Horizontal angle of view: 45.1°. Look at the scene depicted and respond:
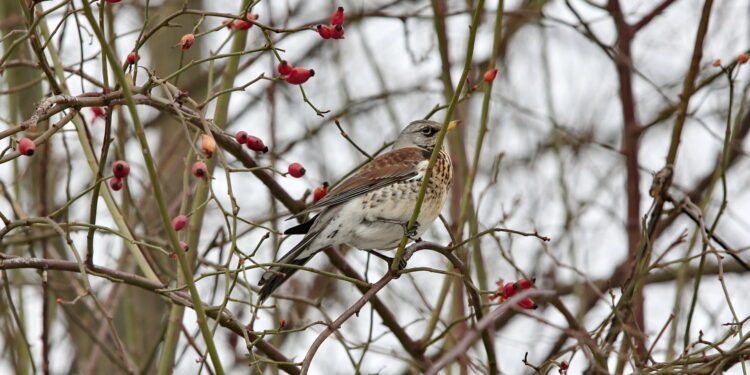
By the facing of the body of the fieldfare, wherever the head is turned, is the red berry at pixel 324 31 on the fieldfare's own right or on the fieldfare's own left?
on the fieldfare's own right

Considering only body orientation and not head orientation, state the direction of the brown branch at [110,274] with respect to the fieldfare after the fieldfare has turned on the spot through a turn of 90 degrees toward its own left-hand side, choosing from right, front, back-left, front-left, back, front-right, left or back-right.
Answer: back-left

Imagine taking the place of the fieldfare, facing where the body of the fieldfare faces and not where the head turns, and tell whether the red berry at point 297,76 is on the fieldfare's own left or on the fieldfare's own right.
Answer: on the fieldfare's own right

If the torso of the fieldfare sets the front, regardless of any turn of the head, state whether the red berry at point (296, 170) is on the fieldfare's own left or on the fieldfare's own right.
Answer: on the fieldfare's own right

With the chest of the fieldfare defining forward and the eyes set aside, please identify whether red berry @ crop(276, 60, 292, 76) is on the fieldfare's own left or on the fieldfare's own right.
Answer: on the fieldfare's own right

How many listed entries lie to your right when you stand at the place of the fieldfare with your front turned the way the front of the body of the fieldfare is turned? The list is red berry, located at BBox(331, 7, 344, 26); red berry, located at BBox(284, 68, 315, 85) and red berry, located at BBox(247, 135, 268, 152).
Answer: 0

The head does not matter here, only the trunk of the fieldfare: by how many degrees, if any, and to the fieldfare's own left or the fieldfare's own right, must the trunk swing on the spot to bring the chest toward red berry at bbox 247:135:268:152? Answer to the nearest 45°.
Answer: approximately 180°

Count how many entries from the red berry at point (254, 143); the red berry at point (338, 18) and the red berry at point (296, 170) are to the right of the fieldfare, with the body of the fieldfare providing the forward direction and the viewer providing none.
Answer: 3

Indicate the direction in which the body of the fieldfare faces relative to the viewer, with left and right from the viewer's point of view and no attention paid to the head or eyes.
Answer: facing to the right of the viewer
